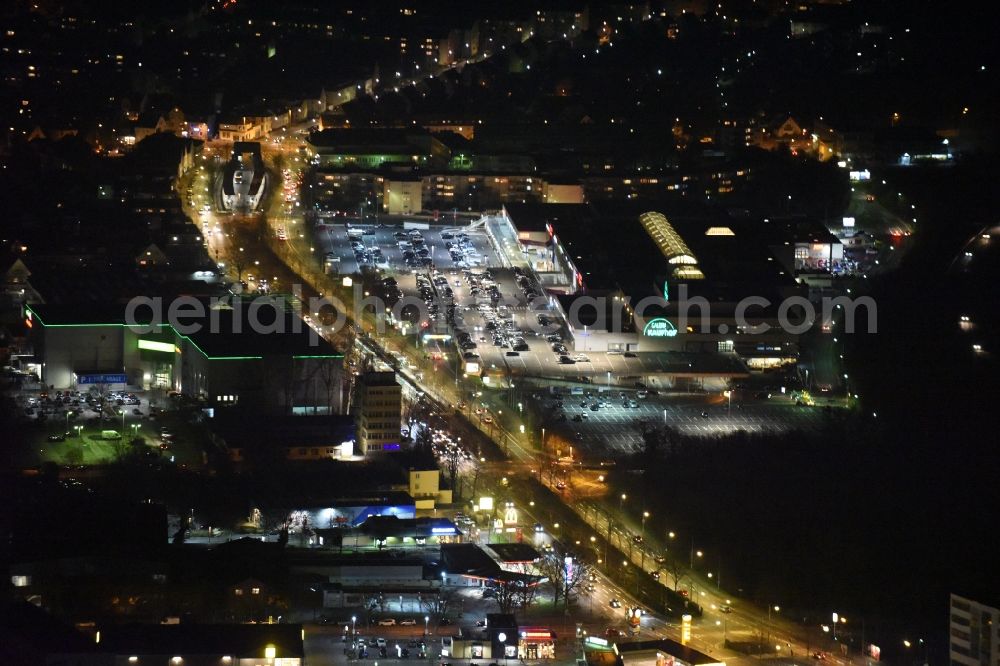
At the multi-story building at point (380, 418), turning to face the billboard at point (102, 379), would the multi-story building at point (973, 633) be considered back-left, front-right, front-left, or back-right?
back-left

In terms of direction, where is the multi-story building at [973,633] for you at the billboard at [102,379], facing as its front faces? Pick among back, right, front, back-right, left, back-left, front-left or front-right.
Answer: front-left

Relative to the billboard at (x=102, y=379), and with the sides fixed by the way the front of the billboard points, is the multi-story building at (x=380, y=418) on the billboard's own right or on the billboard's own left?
on the billboard's own left

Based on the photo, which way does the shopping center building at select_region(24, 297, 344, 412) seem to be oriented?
toward the camera

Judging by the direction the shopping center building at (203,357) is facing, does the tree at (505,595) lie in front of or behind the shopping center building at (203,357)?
in front

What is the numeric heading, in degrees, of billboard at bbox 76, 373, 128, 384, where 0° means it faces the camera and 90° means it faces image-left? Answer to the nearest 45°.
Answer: approximately 0°

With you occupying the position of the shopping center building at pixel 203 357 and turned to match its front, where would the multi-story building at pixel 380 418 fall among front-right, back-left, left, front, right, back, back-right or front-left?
front-left

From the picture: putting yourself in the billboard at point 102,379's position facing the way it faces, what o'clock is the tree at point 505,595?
The tree is roughly at 11 o'clock from the billboard.

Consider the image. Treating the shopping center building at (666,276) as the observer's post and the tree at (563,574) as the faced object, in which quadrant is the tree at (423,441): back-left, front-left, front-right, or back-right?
front-right

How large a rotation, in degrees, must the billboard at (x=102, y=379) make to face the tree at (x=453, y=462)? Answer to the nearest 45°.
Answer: approximately 45° to its left
